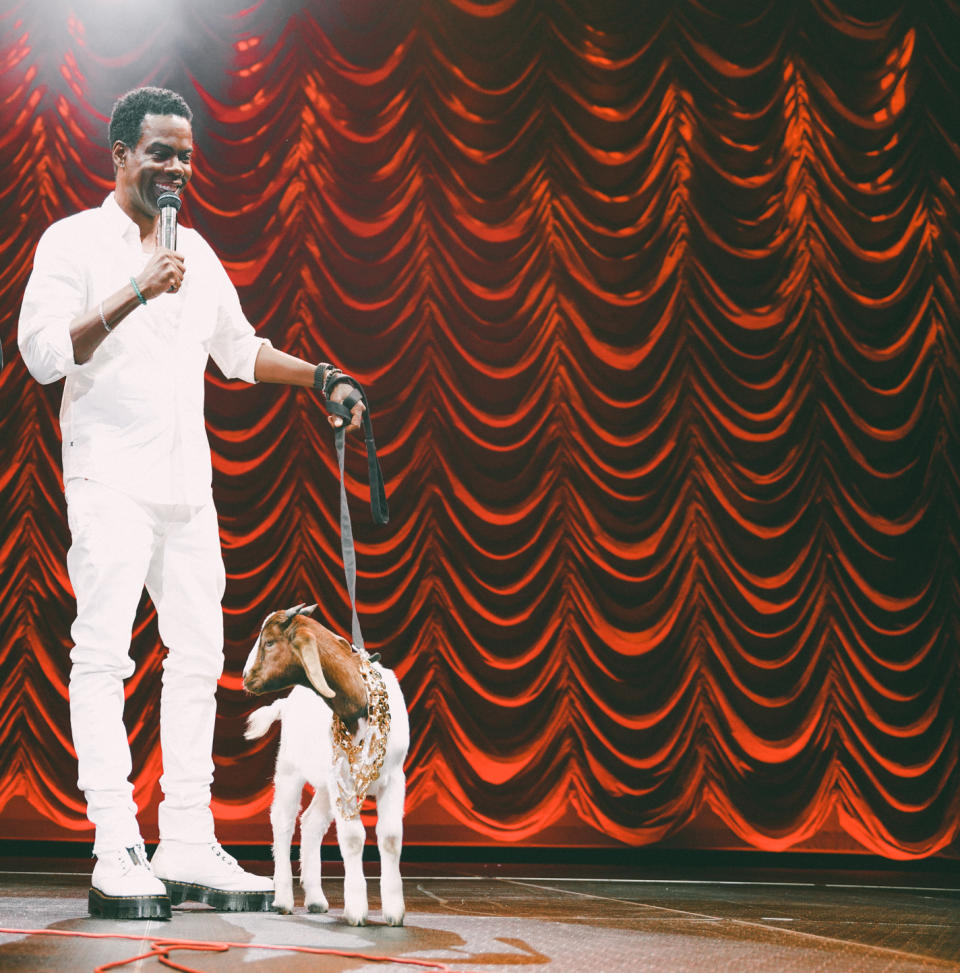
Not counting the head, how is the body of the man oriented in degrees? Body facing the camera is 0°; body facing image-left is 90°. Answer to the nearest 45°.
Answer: approximately 315°
